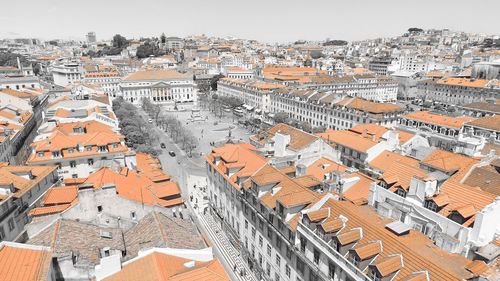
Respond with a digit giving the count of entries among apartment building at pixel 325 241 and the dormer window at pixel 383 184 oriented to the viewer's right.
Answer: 0

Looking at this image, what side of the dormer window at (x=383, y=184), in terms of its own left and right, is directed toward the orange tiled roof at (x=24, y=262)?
front

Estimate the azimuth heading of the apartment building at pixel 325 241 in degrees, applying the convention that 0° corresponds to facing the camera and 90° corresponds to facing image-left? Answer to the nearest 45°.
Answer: approximately 45°

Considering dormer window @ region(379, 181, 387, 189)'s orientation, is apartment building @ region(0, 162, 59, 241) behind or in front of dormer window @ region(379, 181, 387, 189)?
in front

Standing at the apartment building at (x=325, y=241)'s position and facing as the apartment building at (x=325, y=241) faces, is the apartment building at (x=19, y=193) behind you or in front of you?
in front
